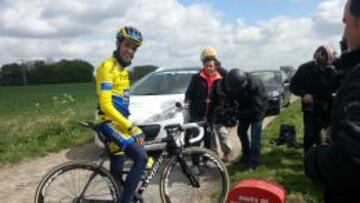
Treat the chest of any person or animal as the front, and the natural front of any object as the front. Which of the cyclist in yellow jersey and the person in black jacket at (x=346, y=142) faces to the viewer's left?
the person in black jacket

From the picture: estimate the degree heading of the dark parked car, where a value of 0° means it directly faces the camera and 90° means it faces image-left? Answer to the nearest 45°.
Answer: approximately 0°

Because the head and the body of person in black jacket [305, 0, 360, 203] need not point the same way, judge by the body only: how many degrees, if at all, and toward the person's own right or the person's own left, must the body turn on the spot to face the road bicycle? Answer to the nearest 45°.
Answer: approximately 45° to the person's own right

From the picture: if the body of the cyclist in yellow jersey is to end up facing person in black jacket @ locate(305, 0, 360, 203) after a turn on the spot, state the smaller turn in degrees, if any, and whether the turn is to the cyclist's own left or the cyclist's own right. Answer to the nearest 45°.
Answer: approximately 45° to the cyclist's own right
